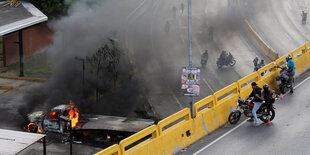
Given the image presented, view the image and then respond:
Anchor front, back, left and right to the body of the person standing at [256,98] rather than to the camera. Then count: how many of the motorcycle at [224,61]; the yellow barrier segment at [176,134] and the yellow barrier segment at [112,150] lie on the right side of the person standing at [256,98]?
1

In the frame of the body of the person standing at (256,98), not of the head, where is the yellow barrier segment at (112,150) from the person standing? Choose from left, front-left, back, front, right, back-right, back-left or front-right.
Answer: front-left

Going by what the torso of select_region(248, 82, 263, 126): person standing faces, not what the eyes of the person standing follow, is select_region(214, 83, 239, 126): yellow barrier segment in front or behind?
in front

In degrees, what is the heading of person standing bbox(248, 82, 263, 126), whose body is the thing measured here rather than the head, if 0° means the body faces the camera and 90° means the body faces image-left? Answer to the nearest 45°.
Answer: approximately 90°

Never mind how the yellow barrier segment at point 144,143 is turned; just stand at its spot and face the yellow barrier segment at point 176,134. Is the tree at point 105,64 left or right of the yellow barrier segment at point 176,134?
left

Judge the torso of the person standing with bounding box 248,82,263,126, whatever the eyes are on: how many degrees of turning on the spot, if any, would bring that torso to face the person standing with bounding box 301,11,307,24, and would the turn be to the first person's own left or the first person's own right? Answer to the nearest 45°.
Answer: approximately 90° to the first person's own right

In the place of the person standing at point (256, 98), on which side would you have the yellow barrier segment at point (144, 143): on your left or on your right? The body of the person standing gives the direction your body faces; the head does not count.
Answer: on your left

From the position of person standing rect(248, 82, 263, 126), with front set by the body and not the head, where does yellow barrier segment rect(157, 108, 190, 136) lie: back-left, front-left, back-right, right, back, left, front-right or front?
front-left

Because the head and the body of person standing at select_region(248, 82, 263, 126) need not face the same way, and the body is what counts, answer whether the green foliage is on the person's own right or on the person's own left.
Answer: on the person's own right

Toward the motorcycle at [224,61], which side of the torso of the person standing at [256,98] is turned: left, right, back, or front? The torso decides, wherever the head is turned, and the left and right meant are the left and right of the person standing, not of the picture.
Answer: right
